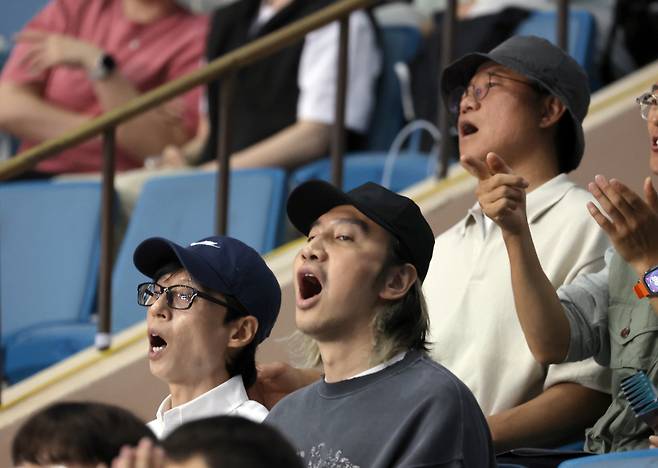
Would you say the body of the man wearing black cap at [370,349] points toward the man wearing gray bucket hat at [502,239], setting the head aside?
no

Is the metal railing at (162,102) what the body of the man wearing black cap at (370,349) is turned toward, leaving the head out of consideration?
no

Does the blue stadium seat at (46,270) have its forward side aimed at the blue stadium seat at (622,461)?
no

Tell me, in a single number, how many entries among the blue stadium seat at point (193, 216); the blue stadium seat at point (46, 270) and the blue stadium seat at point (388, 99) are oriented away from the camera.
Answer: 0

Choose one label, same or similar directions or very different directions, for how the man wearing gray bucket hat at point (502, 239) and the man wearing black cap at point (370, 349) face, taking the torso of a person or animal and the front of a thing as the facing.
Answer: same or similar directions

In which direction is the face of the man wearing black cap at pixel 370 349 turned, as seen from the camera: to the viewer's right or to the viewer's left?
to the viewer's left

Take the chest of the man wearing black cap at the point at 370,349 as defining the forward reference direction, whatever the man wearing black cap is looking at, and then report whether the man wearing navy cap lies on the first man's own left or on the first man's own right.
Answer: on the first man's own right

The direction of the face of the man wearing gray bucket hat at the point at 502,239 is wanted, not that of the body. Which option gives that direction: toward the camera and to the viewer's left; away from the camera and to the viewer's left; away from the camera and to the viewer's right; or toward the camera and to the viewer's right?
toward the camera and to the viewer's left

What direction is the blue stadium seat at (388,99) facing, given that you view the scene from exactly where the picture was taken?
facing the viewer and to the left of the viewer

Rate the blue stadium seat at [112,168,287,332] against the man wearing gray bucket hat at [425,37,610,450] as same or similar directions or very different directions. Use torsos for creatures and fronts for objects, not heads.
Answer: same or similar directions

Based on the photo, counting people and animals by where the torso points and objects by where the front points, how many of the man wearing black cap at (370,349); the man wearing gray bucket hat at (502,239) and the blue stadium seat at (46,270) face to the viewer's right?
0

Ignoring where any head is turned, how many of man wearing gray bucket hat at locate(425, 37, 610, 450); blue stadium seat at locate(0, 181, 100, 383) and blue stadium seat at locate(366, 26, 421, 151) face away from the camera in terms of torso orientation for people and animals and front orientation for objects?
0
